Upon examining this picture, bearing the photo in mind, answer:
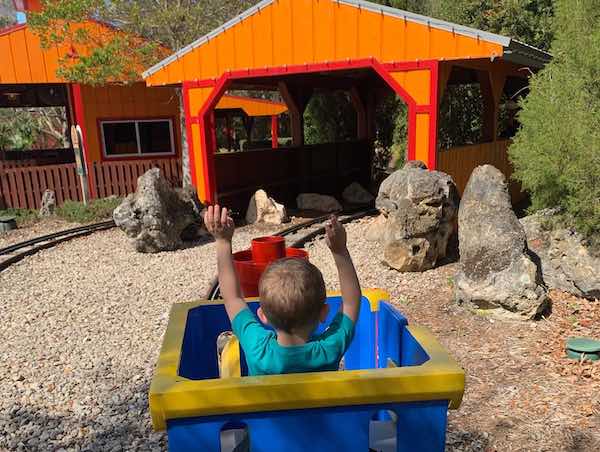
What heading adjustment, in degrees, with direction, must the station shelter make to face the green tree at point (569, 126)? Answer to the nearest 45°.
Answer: approximately 45° to its left

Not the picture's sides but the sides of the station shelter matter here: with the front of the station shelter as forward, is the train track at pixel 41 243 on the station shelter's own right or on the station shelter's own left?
on the station shelter's own right

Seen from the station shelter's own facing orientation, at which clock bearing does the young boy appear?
The young boy is roughly at 12 o'clock from the station shelter.

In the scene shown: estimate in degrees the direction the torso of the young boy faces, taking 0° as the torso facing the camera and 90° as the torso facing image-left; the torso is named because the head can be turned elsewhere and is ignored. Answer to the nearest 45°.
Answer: approximately 180°

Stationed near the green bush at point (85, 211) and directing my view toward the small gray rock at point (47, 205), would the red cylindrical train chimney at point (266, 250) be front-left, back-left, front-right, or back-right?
back-left

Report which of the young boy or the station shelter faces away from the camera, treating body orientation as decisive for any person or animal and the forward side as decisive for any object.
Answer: the young boy

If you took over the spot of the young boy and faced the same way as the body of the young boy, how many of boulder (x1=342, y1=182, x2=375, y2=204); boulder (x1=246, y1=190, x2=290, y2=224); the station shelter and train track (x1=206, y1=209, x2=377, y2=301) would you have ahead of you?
4

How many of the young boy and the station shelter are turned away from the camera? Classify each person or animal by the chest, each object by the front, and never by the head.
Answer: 1

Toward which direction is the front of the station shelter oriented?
toward the camera

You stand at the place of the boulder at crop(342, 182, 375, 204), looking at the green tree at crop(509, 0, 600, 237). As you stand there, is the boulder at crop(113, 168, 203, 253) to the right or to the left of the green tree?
right

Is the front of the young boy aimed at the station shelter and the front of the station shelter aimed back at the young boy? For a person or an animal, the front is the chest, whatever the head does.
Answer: yes

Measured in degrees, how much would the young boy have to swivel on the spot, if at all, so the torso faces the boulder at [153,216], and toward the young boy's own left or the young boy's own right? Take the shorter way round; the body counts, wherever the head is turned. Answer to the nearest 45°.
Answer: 0° — they already face it

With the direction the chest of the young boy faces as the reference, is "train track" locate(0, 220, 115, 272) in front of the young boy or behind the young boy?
in front

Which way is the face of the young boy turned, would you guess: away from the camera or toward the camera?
away from the camera

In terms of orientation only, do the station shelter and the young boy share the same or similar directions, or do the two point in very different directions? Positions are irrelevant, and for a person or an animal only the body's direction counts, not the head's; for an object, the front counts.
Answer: very different directions
